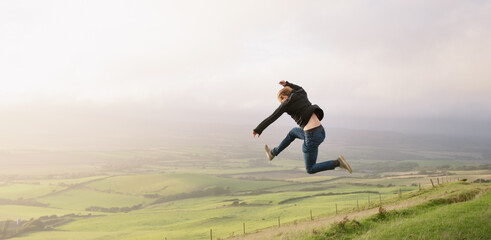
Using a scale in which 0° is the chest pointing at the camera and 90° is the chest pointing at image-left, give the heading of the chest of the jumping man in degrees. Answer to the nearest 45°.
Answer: approximately 90°
